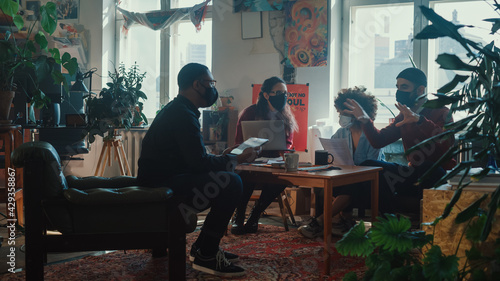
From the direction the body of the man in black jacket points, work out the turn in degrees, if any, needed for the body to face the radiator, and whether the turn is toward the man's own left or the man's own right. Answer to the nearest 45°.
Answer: approximately 90° to the man's own left

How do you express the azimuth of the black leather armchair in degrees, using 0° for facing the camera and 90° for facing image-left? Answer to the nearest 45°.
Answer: approximately 270°

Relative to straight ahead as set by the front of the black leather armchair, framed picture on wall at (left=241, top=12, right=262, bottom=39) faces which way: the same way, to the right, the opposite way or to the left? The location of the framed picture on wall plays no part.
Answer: to the right

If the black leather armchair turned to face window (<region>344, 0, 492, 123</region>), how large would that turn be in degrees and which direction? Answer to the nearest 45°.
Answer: approximately 45° to its left

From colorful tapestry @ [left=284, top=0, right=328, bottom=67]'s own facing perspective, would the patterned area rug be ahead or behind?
ahead

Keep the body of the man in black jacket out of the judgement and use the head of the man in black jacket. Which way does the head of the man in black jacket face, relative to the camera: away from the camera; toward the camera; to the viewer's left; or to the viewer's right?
to the viewer's right

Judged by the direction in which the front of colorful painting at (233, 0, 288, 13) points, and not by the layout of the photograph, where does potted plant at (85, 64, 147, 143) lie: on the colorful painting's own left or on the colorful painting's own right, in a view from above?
on the colorful painting's own right

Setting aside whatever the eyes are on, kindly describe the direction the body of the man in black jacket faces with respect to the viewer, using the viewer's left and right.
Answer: facing to the right of the viewer

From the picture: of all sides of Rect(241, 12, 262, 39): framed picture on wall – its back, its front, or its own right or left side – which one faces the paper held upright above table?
front

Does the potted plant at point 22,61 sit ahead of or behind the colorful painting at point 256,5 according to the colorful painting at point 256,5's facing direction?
ahead

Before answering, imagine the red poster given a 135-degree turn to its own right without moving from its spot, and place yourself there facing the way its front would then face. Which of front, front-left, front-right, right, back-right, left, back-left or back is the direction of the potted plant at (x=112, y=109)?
front-left
